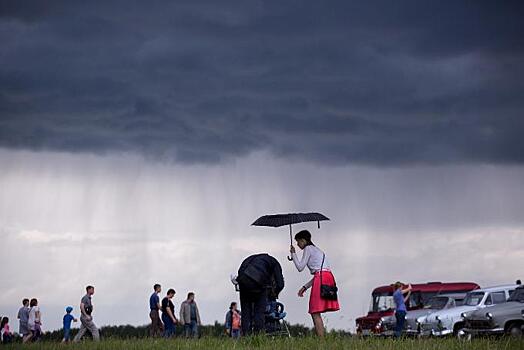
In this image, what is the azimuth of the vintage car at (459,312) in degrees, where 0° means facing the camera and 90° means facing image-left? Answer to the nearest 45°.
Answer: approximately 45°

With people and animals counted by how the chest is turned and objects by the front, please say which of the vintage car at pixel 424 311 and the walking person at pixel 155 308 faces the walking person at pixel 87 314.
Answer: the vintage car

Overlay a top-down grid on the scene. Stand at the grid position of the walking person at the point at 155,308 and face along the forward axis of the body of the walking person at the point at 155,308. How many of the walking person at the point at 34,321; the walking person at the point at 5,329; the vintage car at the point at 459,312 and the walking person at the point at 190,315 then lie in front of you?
2
